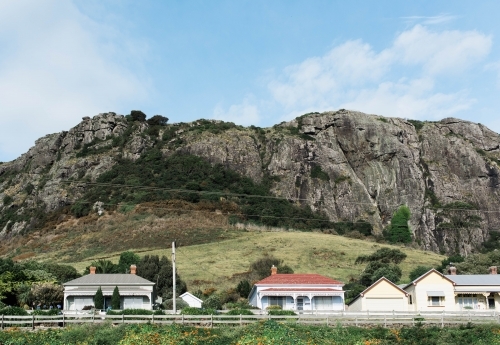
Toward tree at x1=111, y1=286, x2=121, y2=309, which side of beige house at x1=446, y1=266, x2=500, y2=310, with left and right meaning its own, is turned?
right

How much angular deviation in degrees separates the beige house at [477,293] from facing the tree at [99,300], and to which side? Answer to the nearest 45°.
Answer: approximately 90° to its right

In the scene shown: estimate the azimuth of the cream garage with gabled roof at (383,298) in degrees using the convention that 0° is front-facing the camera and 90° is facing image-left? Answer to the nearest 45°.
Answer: approximately 0°

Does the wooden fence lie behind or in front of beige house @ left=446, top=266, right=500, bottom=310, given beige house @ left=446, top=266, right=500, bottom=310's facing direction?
in front

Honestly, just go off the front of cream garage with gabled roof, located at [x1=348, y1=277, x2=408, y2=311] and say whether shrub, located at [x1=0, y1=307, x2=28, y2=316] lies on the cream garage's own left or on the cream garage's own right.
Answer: on the cream garage's own right

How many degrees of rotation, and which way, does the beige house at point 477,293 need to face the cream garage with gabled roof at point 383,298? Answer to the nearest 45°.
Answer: approximately 90° to its right

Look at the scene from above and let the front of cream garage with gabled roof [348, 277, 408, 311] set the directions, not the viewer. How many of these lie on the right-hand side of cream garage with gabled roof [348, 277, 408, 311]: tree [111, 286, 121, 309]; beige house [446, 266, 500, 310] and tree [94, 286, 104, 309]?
2

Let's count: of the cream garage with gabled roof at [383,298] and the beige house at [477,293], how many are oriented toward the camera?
2

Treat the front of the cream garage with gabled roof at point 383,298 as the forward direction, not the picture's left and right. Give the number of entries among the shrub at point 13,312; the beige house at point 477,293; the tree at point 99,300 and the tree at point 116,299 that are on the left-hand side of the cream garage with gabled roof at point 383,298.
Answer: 1

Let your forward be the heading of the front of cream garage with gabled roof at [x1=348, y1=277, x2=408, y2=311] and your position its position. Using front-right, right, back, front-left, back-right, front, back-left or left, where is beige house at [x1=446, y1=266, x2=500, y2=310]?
left

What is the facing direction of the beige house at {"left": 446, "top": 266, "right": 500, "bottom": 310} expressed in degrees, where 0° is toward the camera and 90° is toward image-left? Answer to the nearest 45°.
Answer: approximately 0°

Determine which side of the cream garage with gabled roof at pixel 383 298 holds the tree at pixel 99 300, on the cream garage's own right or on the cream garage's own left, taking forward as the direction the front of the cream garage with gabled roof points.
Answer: on the cream garage's own right
